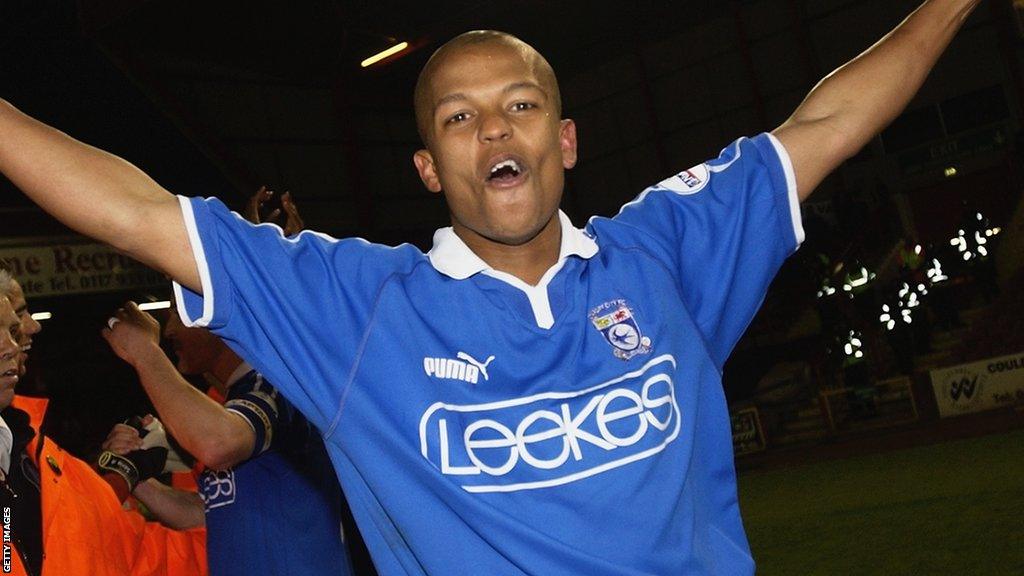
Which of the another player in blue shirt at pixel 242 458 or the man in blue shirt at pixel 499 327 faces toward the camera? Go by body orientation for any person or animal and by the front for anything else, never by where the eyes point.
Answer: the man in blue shirt

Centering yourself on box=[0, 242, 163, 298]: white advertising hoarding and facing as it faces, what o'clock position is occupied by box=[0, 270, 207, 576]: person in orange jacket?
The person in orange jacket is roughly at 12 o'clock from the white advertising hoarding.

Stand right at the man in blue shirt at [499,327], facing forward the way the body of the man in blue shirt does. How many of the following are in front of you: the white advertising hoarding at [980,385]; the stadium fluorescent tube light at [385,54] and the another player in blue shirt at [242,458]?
0

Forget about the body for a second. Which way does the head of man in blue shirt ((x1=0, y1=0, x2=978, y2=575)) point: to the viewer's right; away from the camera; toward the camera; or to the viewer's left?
toward the camera

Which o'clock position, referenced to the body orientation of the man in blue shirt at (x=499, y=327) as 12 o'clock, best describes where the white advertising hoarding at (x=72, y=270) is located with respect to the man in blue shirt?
The white advertising hoarding is roughly at 5 o'clock from the man in blue shirt.

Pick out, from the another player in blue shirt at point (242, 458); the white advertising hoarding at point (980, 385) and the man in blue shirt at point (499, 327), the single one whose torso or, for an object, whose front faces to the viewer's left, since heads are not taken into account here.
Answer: the another player in blue shirt

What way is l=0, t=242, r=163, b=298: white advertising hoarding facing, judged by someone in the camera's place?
facing the viewer

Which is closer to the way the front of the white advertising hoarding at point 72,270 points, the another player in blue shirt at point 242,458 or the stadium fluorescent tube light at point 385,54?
the another player in blue shirt

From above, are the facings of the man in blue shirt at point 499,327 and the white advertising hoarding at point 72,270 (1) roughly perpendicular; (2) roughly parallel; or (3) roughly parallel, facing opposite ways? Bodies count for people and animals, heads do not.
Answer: roughly parallel

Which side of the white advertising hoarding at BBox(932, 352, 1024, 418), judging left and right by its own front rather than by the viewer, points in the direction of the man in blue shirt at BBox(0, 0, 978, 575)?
front

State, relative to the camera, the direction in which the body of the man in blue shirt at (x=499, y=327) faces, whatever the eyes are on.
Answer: toward the camera

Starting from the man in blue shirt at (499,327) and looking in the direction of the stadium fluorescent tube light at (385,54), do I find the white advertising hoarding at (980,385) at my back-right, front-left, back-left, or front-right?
front-right

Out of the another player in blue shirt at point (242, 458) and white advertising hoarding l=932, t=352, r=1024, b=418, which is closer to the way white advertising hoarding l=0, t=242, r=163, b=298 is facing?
the another player in blue shirt

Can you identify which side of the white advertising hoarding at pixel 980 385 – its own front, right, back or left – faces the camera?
front
